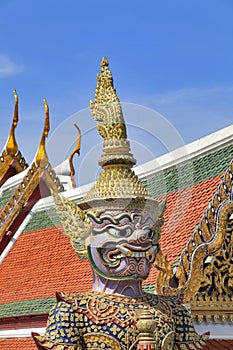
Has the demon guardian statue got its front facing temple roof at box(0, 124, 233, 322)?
no

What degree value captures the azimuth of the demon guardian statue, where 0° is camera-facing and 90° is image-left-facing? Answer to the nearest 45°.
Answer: approximately 315°

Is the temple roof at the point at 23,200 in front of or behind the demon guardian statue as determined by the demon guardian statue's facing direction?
behind
